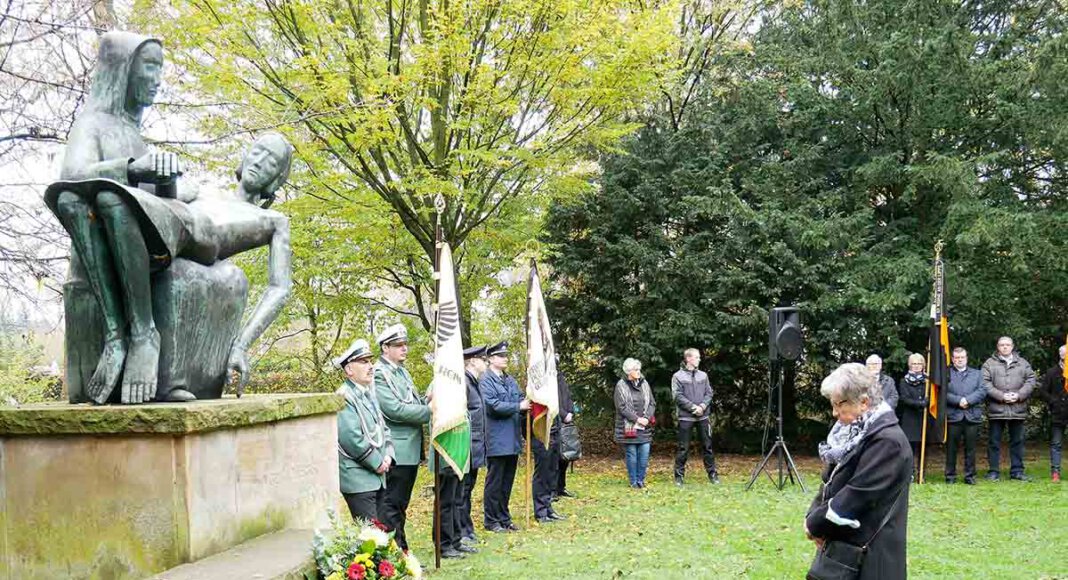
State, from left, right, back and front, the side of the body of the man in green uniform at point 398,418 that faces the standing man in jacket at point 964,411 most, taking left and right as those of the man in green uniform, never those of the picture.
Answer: left

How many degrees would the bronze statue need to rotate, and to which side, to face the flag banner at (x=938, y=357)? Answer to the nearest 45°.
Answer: approximately 90° to its left

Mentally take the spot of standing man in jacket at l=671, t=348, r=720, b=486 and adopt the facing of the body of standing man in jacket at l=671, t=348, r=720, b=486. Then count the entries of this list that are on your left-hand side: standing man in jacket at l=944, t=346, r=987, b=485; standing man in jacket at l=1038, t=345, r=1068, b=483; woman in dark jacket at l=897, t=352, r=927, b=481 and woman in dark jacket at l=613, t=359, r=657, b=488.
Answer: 3

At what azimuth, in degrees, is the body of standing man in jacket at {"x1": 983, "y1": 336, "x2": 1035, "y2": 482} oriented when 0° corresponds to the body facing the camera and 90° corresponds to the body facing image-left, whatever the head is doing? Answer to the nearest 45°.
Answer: approximately 0°

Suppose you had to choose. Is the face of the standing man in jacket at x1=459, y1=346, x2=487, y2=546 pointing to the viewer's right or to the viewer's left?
to the viewer's right

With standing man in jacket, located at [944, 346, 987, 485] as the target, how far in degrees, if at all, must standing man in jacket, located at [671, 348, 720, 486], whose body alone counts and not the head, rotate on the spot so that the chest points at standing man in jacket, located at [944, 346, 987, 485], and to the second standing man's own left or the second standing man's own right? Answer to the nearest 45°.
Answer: approximately 90° to the second standing man's own left

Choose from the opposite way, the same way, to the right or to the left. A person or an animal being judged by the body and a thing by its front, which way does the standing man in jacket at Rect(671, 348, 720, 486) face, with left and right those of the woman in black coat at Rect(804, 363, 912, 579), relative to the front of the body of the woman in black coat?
to the left

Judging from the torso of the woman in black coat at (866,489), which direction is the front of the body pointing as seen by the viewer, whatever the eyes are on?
to the viewer's left
